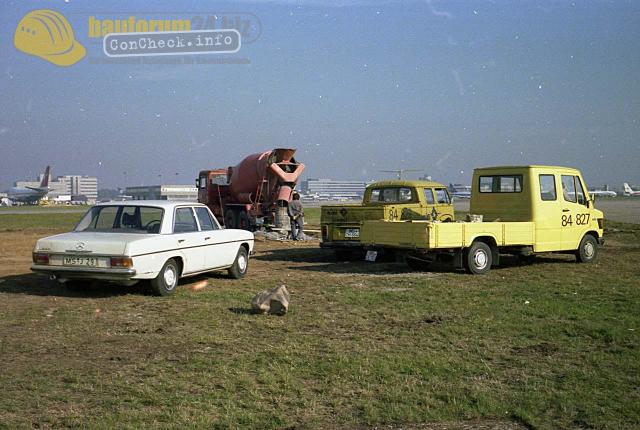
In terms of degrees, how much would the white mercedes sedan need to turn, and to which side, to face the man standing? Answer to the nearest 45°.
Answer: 0° — it already faces them

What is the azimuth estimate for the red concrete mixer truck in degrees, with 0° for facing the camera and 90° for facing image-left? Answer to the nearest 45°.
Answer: approximately 135°

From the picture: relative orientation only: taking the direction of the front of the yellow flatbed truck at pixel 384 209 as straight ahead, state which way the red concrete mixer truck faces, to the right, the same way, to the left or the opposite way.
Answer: to the left

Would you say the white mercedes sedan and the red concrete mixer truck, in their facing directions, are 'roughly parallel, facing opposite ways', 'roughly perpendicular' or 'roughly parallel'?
roughly perpendicular

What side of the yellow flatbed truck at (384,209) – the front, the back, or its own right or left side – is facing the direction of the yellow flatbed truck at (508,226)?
right

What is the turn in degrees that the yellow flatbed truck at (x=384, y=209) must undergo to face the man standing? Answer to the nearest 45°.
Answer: approximately 90° to its left

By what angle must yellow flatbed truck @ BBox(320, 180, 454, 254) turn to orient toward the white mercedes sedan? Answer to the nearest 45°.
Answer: approximately 180°

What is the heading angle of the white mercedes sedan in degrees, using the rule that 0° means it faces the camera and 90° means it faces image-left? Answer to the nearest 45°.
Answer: approximately 225°

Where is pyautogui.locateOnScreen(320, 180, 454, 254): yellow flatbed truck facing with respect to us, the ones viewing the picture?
facing away from the viewer and to the right of the viewer

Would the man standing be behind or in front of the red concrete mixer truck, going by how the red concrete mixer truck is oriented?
behind

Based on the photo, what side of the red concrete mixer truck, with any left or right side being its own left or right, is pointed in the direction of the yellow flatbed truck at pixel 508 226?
back
